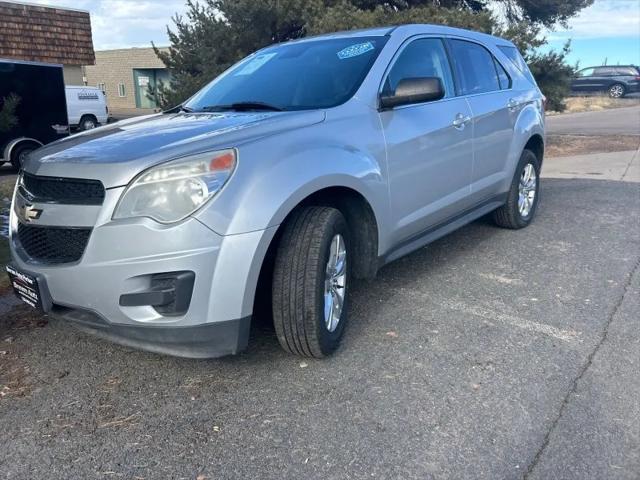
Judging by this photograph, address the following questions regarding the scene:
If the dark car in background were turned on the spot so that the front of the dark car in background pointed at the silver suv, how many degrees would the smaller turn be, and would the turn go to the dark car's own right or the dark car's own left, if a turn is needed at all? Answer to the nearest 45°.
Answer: approximately 90° to the dark car's own left

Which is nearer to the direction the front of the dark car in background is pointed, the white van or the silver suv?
the white van

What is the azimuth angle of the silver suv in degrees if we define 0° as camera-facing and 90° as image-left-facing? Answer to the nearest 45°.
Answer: approximately 45°

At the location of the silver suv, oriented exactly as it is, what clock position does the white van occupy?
The white van is roughly at 4 o'clock from the silver suv.

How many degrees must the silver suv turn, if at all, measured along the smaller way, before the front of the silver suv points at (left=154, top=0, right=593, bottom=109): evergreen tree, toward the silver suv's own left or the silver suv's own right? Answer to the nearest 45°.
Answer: approximately 135° to the silver suv's own right

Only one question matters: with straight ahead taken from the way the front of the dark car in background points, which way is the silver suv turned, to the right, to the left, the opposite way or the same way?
to the left

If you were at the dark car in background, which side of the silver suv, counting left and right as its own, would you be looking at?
back

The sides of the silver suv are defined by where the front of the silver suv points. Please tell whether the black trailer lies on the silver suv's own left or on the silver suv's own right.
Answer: on the silver suv's own right

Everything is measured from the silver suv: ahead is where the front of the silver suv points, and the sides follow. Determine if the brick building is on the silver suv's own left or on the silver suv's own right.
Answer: on the silver suv's own right

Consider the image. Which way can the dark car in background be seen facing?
to the viewer's left
